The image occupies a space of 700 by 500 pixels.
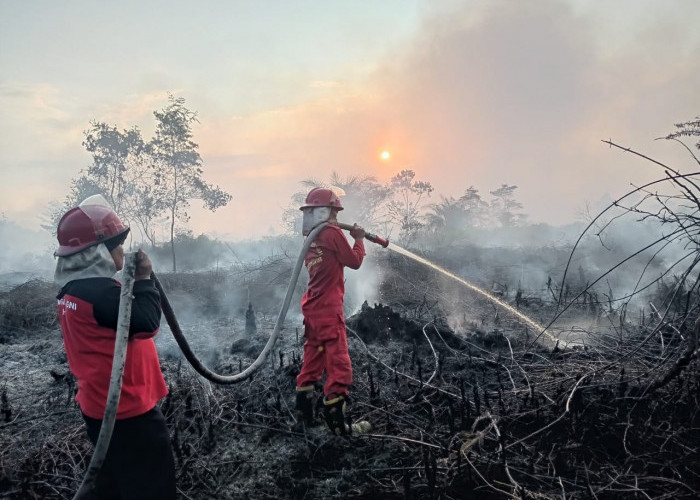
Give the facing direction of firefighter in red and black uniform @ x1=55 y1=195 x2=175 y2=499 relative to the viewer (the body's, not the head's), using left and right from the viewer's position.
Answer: facing away from the viewer and to the right of the viewer

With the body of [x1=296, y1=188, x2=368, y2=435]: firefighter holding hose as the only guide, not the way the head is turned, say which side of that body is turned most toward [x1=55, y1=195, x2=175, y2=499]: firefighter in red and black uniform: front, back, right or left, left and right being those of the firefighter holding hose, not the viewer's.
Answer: back

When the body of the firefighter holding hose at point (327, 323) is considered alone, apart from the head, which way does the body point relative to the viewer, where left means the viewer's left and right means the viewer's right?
facing away from the viewer and to the right of the viewer

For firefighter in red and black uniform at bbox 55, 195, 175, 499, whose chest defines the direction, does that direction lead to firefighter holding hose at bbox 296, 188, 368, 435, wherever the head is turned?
yes

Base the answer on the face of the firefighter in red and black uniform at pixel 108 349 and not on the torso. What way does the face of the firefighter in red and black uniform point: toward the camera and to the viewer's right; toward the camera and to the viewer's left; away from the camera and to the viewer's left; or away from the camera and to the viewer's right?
away from the camera and to the viewer's right
